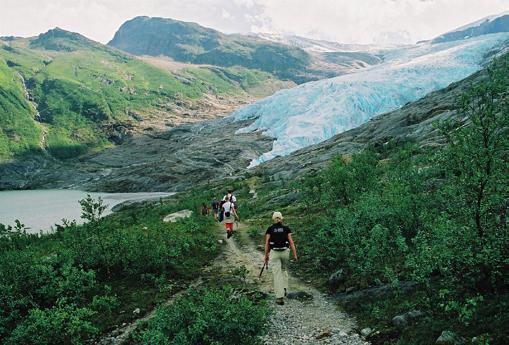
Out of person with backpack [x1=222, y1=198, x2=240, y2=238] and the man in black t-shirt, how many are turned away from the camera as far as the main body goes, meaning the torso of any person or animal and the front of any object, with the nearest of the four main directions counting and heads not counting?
2

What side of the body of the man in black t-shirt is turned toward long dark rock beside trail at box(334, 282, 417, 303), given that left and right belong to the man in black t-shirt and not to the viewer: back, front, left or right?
right

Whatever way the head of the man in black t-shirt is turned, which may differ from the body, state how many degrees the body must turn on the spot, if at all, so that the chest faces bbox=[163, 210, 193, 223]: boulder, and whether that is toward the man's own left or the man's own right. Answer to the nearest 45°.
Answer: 0° — they already face it

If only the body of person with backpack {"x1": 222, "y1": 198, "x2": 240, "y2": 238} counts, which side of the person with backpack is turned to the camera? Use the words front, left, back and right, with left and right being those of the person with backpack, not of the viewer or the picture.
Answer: back

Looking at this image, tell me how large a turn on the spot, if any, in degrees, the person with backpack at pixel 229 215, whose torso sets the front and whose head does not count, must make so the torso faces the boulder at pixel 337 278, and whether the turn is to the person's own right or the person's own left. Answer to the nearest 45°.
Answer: approximately 180°

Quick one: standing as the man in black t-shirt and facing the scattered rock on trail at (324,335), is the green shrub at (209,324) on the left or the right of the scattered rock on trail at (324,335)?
right

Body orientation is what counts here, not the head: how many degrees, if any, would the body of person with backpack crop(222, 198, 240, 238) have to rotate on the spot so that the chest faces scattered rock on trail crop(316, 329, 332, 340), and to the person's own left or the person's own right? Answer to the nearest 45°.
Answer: approximately 180°

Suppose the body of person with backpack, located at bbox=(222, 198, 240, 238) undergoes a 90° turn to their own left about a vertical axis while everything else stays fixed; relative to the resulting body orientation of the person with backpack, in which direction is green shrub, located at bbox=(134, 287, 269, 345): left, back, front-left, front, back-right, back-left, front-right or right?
left

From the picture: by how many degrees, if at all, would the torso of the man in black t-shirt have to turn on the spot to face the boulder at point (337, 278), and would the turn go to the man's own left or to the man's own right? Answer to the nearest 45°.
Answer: approximately 45° to the man's own right

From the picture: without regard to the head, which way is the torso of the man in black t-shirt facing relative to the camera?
away from the camera
